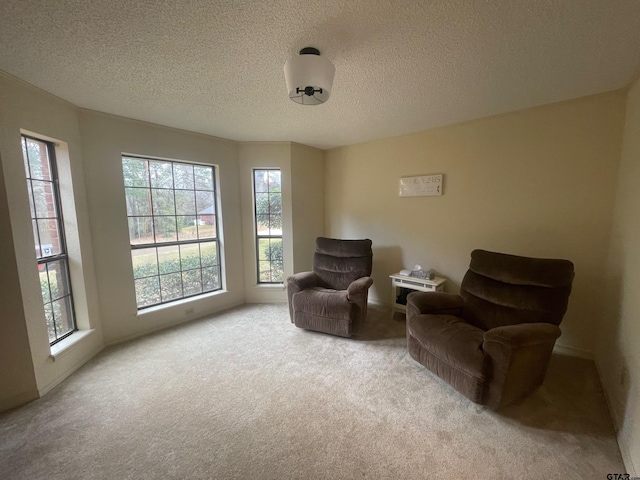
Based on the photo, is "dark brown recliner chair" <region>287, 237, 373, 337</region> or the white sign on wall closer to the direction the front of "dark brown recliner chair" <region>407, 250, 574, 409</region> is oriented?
the dark brown recliner chair

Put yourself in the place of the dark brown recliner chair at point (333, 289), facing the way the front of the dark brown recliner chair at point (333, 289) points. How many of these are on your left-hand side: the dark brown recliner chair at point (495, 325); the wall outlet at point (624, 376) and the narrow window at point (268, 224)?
2

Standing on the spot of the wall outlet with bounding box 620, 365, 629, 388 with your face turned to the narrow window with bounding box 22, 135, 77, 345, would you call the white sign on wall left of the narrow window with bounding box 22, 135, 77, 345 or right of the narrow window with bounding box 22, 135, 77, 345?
right

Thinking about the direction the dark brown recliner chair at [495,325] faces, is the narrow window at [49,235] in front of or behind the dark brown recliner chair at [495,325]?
in front

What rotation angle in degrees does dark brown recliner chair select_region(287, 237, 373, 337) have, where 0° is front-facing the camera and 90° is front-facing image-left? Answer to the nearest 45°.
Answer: approximately 45°

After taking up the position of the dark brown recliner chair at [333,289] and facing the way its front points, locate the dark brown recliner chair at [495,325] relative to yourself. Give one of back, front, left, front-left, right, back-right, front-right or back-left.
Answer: left

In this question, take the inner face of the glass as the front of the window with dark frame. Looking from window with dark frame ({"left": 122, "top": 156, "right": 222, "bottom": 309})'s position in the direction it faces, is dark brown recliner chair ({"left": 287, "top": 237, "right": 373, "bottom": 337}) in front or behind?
in front

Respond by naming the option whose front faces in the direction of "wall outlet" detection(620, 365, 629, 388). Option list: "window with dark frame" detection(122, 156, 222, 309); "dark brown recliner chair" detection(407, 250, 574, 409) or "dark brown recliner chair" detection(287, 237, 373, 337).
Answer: the window with dark frame

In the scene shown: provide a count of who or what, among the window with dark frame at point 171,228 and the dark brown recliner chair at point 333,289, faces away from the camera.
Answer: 0

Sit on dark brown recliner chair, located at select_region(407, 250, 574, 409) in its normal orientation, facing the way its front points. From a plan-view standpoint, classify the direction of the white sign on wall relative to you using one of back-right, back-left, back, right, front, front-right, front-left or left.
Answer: right

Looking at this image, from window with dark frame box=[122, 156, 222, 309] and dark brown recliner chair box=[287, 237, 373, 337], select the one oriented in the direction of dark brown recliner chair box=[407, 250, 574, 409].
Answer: the window with dark frame

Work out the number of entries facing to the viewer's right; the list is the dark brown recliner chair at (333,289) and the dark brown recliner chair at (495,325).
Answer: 0

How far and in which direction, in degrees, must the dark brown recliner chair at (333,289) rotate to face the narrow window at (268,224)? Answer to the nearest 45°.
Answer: approximately 90° to its right

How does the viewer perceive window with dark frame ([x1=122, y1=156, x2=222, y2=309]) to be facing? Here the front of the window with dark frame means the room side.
facing the viewer and to the right of the viewer

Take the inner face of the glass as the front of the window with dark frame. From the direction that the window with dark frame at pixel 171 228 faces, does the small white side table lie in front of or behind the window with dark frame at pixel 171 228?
in front
